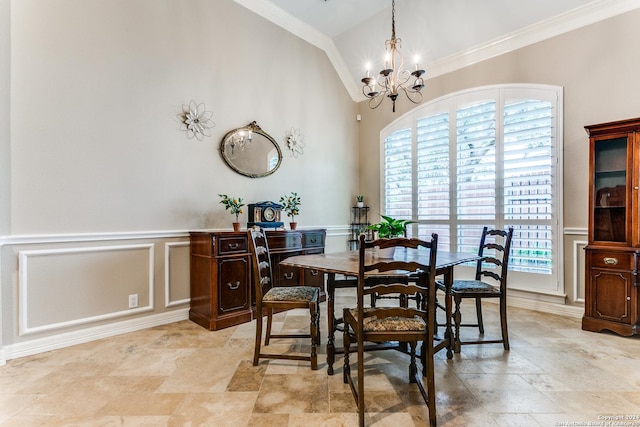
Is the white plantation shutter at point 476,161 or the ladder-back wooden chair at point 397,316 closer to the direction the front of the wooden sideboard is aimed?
the ladder-back wooden chair

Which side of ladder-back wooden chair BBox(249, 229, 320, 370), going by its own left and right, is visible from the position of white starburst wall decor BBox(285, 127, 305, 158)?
left

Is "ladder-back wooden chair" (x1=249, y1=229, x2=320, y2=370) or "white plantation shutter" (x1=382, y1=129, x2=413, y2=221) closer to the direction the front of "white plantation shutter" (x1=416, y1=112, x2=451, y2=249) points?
the ladder-back wooden chair

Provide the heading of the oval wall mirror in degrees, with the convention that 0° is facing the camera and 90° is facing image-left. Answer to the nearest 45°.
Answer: approximately 315°

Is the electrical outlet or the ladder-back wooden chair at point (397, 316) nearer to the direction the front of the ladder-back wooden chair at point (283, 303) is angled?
the ladder-back wooden chair

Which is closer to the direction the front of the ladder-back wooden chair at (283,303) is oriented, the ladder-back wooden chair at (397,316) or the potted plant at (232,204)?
the ladder-back wooden chair

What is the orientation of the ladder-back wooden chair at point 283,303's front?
to the viewer's right

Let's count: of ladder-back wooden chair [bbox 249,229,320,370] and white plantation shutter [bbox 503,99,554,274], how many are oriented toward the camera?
1

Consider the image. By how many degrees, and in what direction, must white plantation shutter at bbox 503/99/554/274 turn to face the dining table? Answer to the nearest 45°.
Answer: approximately 45° to its right

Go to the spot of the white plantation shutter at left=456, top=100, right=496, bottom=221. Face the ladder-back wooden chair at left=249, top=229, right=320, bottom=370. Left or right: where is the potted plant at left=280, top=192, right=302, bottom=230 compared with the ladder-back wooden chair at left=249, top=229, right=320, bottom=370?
right

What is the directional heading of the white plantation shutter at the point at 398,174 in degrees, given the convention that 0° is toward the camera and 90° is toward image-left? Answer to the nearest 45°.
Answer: approximately 45°

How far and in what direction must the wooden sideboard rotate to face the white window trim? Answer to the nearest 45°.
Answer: approximately 45° to its left
